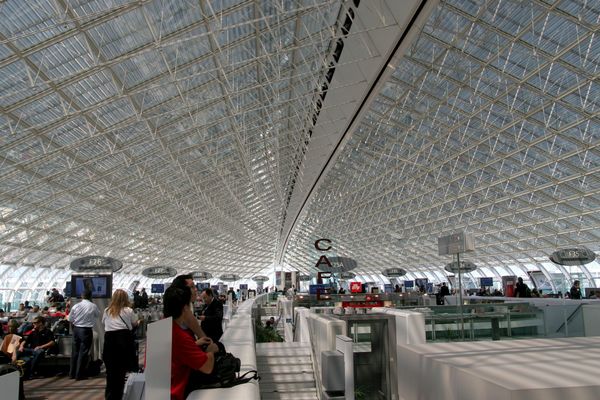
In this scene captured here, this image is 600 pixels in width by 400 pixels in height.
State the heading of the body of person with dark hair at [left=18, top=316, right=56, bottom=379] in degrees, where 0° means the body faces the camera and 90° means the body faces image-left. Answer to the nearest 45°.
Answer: approximately 45°

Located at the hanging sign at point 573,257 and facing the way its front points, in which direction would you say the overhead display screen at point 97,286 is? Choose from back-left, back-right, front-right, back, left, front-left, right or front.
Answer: front-right

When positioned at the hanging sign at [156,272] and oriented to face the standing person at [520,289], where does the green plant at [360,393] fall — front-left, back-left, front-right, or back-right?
front-right

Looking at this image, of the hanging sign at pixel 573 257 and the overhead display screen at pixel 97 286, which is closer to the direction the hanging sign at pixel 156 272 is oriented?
the overhead display screen

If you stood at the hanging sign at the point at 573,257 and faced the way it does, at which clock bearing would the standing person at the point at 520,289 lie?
The standing person is roughly at 3 o'clock from the hanging sign.

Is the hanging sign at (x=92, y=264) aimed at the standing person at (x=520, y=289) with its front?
no

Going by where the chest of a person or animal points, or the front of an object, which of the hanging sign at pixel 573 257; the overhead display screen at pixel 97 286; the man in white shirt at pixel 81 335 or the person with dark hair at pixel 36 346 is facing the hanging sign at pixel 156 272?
the man in white shirt

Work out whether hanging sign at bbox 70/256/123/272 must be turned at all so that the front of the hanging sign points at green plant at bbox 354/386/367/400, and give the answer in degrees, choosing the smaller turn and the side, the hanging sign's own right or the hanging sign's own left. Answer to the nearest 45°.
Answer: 0° — it already faces it

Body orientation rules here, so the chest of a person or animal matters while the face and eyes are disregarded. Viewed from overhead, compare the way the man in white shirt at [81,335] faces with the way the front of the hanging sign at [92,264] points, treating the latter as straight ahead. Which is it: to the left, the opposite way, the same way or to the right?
the opposite way

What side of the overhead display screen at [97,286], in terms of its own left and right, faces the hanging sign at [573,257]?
left

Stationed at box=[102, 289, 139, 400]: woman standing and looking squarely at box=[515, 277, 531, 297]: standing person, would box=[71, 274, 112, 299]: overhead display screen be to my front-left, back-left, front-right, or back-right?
front-left

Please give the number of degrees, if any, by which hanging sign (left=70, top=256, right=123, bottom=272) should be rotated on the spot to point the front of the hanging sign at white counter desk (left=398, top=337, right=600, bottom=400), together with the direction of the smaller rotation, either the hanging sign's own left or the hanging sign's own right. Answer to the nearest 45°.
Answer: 0° — it already faces it

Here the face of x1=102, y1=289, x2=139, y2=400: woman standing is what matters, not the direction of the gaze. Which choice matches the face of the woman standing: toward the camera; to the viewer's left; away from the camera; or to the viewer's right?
away from the camera

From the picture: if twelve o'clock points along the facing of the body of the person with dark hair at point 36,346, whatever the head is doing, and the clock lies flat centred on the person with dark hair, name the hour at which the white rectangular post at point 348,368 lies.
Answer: The white rectangular post is roughly at 10 o'clock from the person with dark hair.

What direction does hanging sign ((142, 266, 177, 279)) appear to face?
toward the camera

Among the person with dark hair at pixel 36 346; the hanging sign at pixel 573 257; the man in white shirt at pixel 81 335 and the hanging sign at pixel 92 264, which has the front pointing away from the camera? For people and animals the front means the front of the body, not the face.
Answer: the man in white shirt

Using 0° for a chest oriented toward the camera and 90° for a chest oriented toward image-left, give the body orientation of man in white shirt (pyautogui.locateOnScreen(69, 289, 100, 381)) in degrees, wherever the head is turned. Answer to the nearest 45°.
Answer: approximately 180°

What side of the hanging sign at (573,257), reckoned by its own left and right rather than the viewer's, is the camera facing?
front

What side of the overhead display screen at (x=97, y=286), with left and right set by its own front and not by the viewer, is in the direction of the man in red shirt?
front
